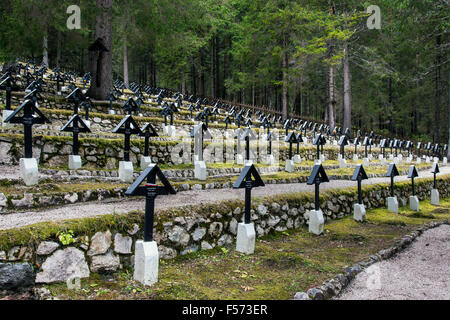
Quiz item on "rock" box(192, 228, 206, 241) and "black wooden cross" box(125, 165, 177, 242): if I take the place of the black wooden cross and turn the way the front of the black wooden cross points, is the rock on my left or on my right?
on my left

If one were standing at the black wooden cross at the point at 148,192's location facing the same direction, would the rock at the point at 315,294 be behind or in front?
in front

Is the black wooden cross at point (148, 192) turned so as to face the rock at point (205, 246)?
no

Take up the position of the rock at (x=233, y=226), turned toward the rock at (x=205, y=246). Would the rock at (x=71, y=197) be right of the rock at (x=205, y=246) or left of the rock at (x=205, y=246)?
right

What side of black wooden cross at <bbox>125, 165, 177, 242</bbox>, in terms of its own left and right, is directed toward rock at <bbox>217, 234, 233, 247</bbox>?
left

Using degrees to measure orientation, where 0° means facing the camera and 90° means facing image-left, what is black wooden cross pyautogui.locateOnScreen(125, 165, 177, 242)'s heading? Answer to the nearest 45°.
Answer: approximately 315°

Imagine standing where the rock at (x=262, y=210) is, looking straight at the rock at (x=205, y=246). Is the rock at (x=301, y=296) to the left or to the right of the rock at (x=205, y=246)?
left

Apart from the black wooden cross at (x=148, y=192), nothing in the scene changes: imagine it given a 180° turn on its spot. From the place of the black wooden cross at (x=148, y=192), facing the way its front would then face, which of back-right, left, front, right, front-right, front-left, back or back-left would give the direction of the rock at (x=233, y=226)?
right

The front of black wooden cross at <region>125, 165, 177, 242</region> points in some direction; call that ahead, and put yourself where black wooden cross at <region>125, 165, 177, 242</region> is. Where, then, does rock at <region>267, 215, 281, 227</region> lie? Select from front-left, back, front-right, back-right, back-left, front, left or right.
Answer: left

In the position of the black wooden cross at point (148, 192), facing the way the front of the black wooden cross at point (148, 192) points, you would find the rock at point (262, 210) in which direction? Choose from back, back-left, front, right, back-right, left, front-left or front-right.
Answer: left

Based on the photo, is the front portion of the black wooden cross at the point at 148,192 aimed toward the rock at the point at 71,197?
no

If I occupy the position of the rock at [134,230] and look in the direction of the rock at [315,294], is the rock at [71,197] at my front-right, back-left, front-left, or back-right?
back-left
